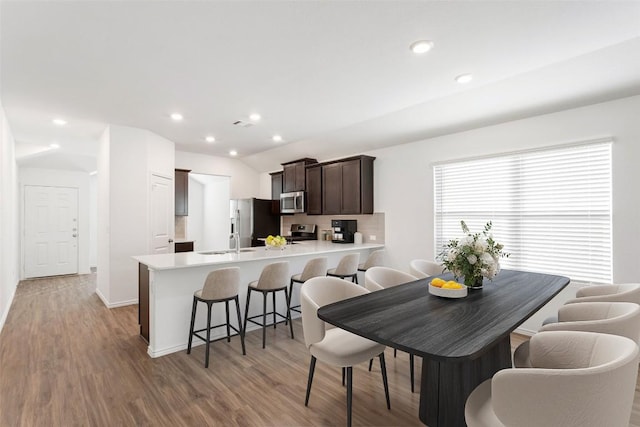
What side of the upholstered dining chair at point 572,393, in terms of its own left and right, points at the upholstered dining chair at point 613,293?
right

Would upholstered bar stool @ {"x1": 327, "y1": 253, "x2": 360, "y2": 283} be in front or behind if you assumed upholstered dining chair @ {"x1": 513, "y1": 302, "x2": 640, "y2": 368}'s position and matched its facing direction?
in front

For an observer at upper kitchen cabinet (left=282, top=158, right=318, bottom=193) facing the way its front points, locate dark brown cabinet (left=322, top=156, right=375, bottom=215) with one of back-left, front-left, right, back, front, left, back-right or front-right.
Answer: left

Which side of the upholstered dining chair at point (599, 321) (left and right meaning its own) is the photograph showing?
left

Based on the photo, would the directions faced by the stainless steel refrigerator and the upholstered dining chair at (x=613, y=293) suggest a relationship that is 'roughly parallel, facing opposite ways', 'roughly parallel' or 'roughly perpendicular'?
roughly perpendicular

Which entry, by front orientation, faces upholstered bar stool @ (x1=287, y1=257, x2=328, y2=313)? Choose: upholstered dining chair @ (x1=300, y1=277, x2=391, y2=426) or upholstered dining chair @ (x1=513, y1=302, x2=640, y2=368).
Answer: upholstered dining chair @ (x1=513, y1=302, x2=640, y2=368)

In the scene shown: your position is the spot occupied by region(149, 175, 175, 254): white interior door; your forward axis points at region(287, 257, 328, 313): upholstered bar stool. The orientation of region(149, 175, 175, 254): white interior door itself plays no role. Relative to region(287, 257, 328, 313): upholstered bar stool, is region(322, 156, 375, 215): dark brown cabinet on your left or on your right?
left

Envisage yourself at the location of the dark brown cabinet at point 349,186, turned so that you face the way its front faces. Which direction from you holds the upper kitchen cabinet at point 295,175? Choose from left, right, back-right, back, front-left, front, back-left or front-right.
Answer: right

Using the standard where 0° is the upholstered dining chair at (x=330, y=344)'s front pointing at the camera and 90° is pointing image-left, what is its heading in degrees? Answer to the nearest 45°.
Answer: approximately 315°

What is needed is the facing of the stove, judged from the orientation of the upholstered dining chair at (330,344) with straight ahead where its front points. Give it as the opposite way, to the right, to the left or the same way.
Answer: to the right

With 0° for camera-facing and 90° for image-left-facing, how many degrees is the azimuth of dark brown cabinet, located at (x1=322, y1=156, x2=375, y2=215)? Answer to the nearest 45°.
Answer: approximately 45°

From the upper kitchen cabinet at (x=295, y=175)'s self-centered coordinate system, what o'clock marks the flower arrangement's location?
The flower arrangement is roughly at 10 o'clock from the upper kitchen cabinet.

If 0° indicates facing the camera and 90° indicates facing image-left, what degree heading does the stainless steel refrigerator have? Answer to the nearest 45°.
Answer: approximately 45°

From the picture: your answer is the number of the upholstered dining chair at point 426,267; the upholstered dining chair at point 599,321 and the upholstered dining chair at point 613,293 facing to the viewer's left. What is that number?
2
